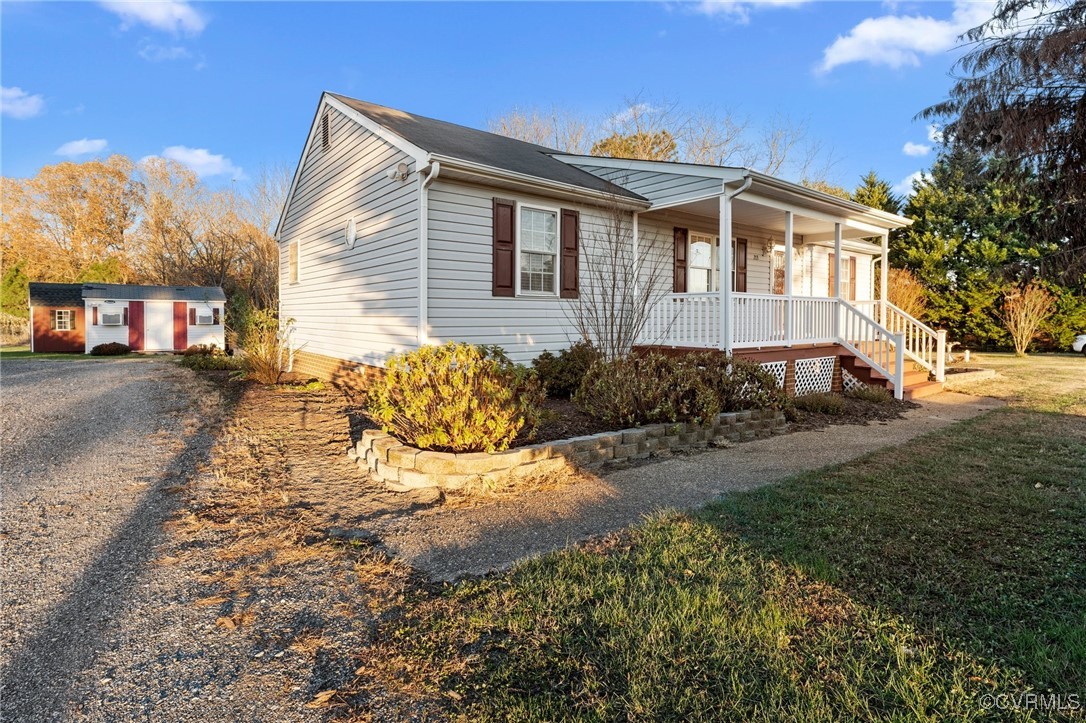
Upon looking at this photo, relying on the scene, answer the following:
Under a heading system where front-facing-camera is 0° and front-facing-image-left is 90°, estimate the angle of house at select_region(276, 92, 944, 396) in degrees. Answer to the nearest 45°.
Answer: approximately 315°

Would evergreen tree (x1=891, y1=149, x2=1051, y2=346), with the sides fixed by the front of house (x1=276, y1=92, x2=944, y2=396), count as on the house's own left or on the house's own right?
on the house's own left

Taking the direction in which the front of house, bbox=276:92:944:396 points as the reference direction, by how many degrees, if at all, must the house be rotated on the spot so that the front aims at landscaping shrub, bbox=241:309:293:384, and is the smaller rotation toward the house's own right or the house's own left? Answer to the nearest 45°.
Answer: approximately 135° to the house's own right

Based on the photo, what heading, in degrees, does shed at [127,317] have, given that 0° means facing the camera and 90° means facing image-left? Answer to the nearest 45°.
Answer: approximately 0°

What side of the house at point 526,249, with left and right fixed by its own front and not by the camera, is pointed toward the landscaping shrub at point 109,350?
back

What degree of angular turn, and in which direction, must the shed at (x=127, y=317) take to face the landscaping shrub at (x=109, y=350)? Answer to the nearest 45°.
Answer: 0° — it already faces it
